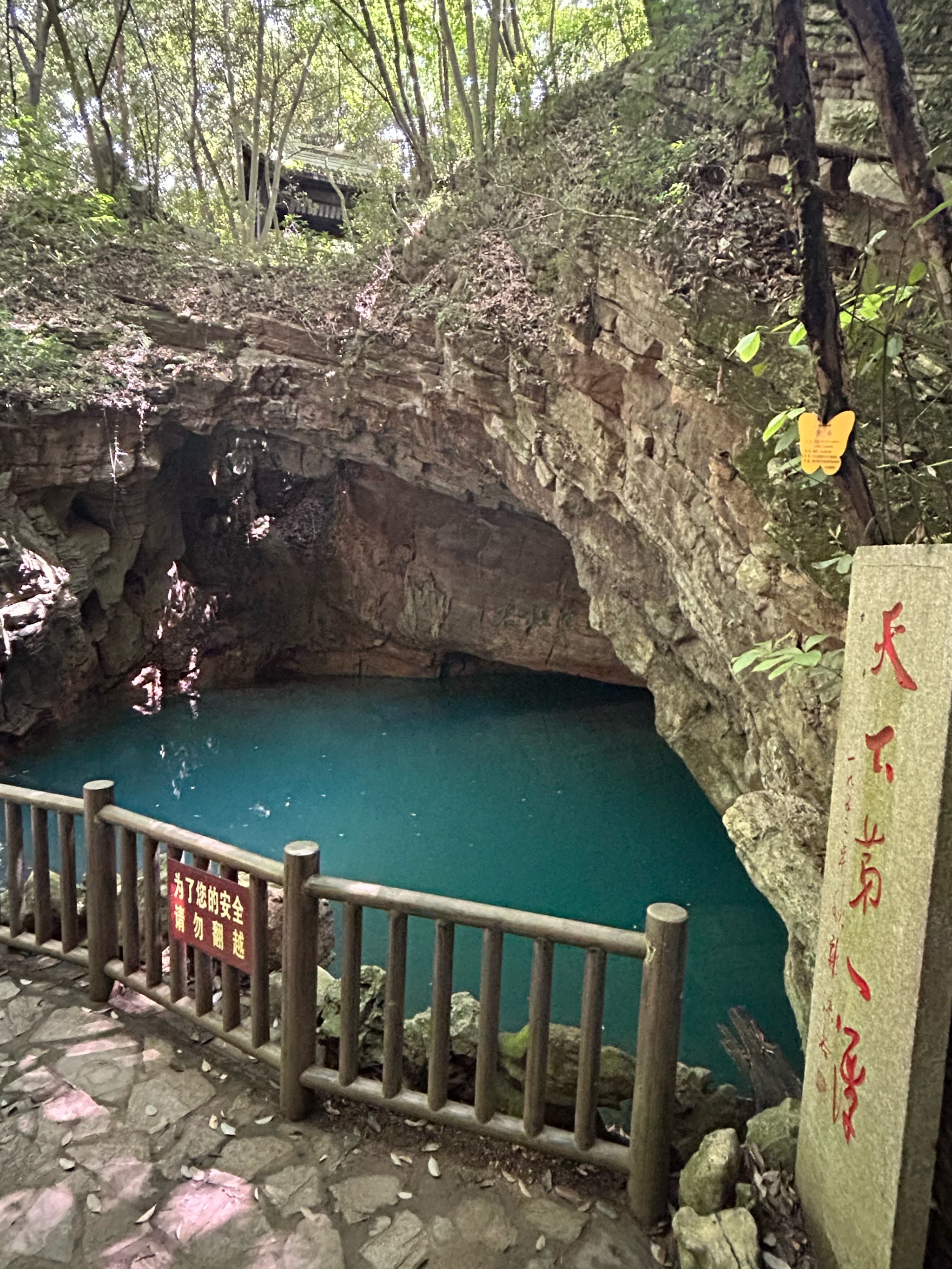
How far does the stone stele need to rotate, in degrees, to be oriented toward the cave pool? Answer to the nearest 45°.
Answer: approximately 90° to its right

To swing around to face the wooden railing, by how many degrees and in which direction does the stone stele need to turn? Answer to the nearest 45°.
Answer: approximately 45° to its right

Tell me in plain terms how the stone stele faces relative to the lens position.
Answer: facing the viewer and to the left of the viewer
